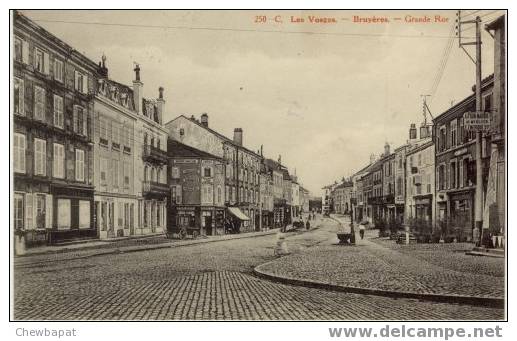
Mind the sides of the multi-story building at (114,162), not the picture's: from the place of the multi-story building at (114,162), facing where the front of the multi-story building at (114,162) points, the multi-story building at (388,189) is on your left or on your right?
on your left

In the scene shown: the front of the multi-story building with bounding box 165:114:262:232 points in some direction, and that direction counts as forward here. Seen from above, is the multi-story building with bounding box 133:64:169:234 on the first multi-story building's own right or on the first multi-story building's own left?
on the first multi-story building's own right

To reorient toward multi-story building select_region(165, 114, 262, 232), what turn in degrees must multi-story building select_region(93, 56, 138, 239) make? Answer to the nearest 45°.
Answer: approximately 135° to its left

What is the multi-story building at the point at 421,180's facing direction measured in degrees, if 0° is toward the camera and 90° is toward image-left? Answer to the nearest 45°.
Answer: approximately 45°

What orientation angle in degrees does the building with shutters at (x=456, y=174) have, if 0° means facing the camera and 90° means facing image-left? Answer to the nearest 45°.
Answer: approximately 45°

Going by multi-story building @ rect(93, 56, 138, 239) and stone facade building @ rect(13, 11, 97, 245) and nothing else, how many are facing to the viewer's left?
0

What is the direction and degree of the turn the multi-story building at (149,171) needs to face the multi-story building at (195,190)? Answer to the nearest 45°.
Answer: approximately 135° to its left
